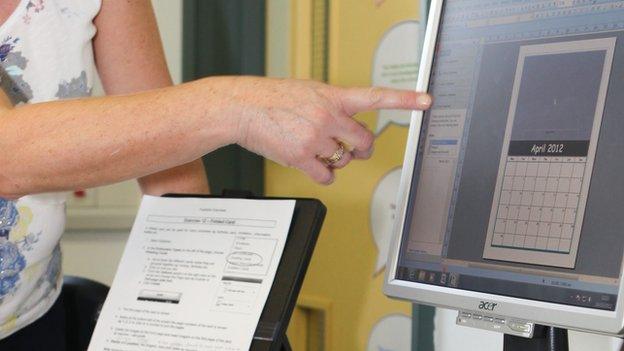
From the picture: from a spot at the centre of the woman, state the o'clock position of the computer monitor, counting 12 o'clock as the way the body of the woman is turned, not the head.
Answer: The computer monitor is roughly at 11 o'clock from the woman.

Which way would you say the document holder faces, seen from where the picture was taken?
facing the viewer

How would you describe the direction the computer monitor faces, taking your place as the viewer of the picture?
facing the viewer and to the left of the viewer

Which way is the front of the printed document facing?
toward the camera

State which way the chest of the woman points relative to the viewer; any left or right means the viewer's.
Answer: facing the viewer and to the right of the viewer

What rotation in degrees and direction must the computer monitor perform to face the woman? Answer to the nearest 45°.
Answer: approximately 45° to its right
